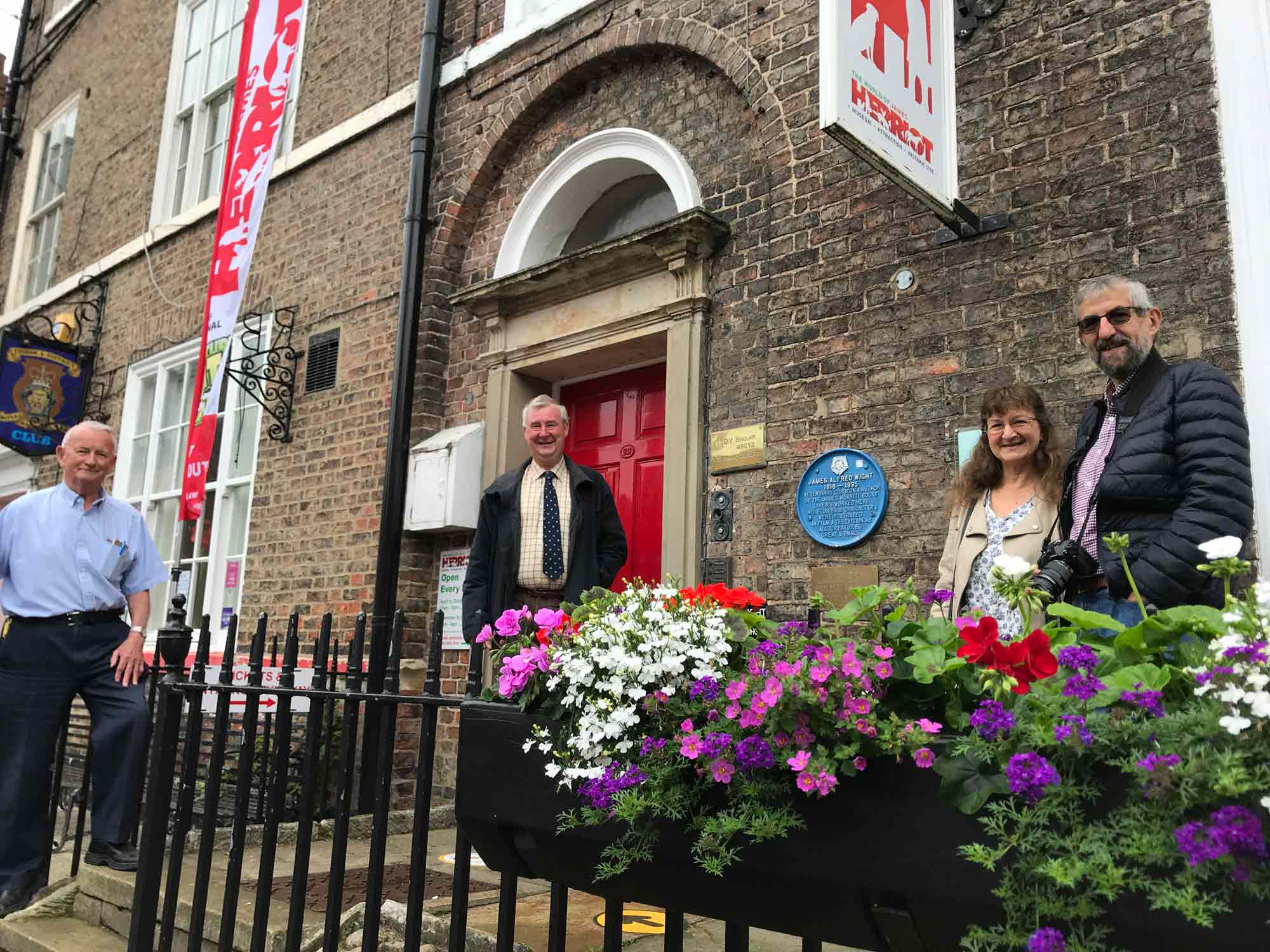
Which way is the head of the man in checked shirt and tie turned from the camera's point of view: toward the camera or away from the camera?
toward the camera

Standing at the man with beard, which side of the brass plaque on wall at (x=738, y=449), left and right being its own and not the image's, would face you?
left

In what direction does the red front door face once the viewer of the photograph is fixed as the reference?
facing the viewer and to the left of the viewer

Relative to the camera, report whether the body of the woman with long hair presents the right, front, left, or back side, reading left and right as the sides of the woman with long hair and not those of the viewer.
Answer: front

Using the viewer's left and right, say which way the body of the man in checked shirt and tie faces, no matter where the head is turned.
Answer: facing the viewer

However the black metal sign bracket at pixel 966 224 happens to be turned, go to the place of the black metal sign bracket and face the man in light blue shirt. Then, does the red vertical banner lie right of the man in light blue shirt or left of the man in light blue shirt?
right

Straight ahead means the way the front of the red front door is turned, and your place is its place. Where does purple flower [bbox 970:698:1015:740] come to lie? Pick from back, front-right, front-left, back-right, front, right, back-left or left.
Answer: front-left

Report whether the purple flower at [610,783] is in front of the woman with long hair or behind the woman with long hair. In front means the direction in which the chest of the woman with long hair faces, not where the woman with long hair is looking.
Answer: in front

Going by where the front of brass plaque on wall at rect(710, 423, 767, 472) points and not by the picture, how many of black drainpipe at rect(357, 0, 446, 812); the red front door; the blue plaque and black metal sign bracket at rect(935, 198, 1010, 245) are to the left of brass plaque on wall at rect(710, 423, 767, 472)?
2

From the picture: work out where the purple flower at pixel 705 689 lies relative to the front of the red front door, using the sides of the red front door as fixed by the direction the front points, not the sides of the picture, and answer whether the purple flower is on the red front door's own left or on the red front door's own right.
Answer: on the red front door's own left

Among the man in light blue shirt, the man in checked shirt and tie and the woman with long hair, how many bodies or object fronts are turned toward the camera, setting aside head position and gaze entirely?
3

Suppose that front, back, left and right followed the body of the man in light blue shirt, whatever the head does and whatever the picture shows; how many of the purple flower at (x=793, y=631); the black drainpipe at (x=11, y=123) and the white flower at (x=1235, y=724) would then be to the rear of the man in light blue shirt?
1

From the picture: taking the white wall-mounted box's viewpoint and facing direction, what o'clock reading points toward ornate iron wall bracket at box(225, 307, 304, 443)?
The ornate iron wall bracket is roughly at 3 o'clock from the white wall-mounted box.

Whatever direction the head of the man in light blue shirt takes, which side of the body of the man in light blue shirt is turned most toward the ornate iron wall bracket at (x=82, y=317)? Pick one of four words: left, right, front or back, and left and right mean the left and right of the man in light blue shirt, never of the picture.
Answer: back

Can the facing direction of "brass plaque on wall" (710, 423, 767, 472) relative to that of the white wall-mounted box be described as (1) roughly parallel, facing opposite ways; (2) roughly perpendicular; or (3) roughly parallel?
roughly parallel

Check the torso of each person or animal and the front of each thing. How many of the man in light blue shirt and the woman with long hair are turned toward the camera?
2

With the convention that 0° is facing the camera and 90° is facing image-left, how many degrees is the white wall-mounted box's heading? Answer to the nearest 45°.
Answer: approximately 45°
